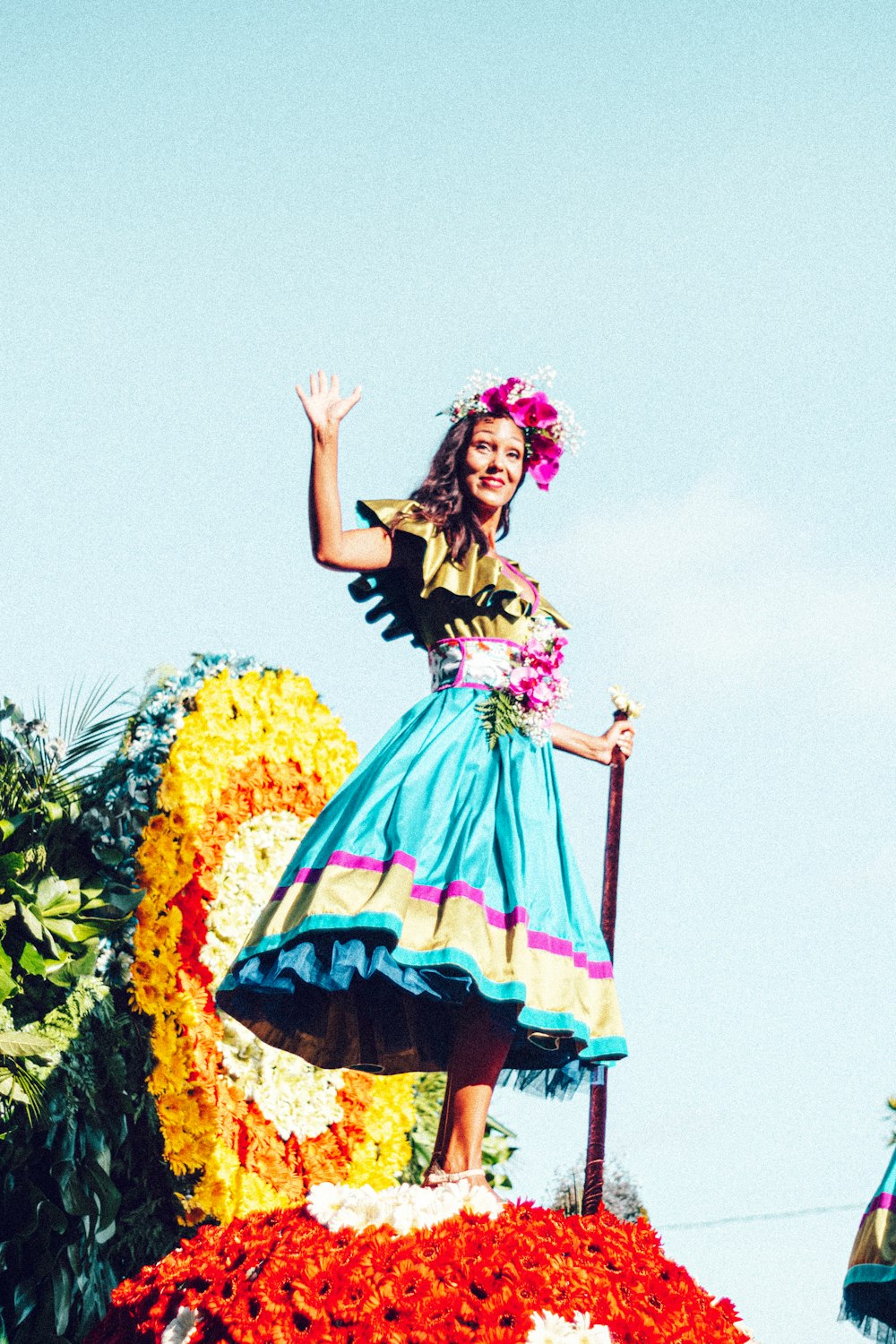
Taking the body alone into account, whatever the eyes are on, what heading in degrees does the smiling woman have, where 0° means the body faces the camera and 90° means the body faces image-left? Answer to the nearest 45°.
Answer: approximately 315°
